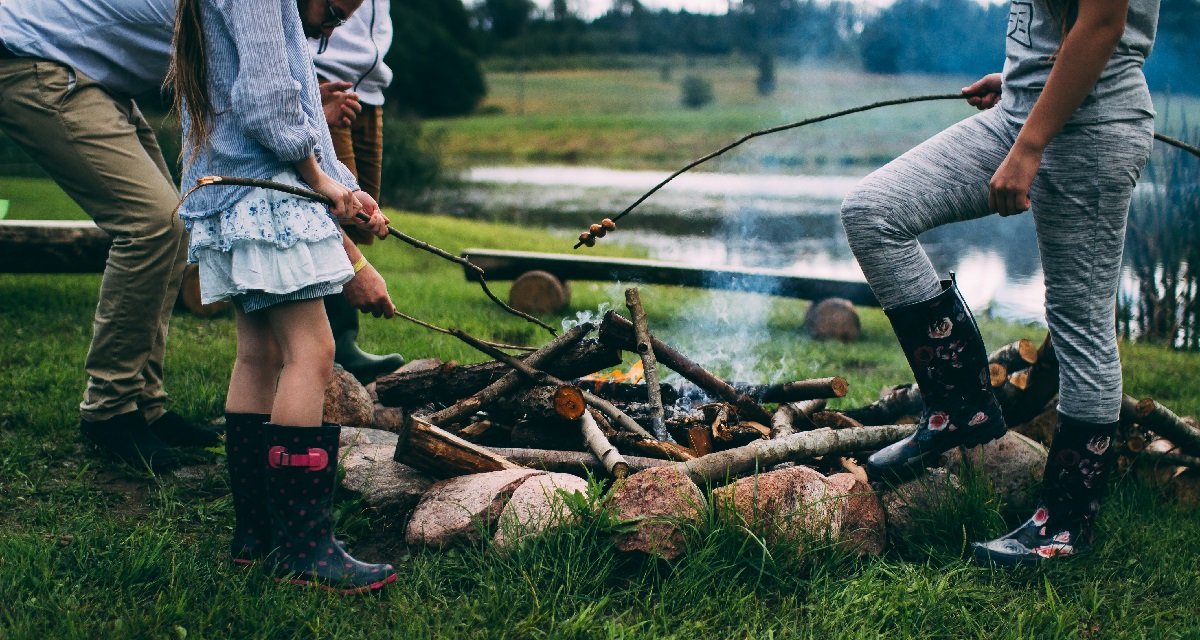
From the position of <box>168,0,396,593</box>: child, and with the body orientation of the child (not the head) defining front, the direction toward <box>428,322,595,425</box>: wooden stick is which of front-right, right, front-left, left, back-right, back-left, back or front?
front-left

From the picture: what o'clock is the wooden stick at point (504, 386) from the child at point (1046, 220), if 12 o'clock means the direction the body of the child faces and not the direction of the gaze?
The wooden stick is roughly at 12 o'clock from the child.

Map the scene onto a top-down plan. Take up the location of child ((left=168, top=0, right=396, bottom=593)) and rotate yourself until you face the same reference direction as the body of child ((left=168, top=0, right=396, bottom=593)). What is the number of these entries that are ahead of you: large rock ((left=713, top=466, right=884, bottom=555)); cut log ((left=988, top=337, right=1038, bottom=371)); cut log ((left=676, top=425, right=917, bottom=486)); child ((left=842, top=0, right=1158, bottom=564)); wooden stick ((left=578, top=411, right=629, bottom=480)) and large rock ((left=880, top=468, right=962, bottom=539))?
6

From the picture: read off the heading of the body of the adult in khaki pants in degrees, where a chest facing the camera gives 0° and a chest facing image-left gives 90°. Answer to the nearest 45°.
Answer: approximately 270°

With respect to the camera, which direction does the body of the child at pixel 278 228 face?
to the viewer's right

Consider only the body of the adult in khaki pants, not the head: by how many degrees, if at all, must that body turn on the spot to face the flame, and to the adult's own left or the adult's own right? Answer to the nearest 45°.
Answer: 0° — they already face it

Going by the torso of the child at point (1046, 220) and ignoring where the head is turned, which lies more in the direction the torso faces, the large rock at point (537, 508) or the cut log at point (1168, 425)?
the large rock

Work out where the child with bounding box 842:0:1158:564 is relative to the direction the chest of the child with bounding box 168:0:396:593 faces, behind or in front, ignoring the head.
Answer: in front

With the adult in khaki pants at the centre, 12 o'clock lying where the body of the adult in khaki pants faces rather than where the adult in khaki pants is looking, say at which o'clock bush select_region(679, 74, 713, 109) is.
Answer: The bush is roughly at 10 o'clock from the adult in khaki pants.

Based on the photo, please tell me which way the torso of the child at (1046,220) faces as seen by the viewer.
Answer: to the viewer's left

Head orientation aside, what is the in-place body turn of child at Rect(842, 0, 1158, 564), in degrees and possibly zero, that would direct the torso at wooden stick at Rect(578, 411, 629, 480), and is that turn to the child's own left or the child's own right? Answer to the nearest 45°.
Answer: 0° — they already face it

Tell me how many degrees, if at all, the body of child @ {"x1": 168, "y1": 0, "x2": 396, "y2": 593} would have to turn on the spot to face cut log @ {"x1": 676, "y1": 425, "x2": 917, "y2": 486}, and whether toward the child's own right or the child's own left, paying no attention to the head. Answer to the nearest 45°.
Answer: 0° — they already face it

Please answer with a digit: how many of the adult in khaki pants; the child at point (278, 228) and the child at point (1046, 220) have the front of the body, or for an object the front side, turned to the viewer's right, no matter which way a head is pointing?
2

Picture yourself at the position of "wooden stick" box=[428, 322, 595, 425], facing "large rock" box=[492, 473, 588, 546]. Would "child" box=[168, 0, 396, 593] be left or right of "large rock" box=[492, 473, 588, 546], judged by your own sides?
right
